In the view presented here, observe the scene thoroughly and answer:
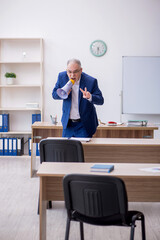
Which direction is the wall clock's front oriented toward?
toward the camera

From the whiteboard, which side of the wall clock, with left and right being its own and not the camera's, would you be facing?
left

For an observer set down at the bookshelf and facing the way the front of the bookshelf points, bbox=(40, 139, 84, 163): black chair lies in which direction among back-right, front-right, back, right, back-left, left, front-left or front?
front

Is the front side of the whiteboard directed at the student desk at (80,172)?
yes

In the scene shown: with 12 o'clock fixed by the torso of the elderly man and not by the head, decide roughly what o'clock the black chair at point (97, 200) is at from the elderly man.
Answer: The black chair is roughly at 12 o'clock from the elderly man.

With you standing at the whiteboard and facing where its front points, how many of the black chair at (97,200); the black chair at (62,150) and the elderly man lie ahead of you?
3

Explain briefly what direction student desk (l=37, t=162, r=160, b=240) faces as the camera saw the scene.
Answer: facing the viewer

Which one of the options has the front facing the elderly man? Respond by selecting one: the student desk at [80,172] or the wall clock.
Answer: the wall clock

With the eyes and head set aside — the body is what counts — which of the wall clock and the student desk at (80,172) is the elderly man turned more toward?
the student desk

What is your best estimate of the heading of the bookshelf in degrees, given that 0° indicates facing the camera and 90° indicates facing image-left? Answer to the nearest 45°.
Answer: approximately 0°

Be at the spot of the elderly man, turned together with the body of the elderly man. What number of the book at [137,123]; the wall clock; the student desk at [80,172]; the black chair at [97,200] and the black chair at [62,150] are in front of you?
3

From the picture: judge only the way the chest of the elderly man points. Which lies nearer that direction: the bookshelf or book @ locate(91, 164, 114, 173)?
the book

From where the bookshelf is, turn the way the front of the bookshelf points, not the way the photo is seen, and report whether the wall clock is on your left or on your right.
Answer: on your left

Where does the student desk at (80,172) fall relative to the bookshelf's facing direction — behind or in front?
in front

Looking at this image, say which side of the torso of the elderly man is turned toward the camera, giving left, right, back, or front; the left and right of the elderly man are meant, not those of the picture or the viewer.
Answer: front
